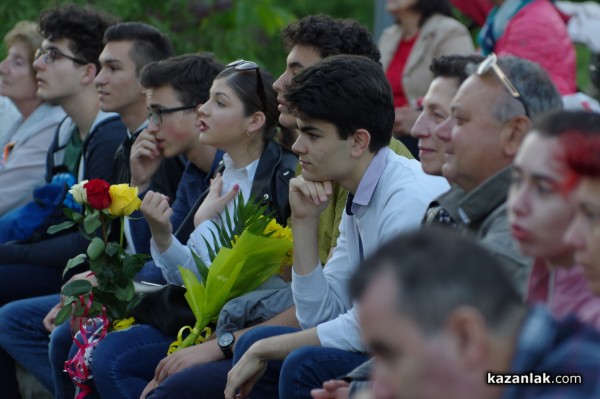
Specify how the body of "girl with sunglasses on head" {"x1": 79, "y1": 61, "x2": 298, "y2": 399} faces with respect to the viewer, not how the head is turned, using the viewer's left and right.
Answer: facing to the left of the viewer

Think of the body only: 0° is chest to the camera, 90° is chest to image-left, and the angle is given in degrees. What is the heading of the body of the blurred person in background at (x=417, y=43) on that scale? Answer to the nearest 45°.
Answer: approximately 45°

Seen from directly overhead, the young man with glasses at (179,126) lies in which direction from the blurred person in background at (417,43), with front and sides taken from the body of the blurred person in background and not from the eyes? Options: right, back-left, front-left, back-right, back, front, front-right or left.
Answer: front

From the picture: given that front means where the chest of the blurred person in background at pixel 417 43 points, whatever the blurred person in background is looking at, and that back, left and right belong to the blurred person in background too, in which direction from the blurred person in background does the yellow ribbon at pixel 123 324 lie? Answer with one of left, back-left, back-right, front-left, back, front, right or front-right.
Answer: front

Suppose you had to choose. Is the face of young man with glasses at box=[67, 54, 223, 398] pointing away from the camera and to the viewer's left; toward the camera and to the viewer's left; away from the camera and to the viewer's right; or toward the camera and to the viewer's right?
toward the camera and to the viewer's left

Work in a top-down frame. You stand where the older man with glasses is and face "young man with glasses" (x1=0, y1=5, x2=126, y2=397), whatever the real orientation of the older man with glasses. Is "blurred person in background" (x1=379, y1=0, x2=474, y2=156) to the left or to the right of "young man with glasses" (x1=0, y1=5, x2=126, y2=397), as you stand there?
right

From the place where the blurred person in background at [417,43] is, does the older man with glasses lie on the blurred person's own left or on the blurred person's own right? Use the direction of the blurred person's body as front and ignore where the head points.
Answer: on the blurred person's own left

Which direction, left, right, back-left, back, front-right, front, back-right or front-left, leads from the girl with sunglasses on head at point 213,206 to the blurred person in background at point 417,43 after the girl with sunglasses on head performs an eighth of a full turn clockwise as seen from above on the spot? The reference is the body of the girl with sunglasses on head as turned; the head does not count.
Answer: right

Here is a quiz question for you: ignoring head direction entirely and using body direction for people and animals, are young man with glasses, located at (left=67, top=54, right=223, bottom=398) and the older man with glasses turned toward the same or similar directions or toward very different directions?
same or similar directions

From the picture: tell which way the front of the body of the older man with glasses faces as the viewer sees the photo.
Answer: to the viewer's left
